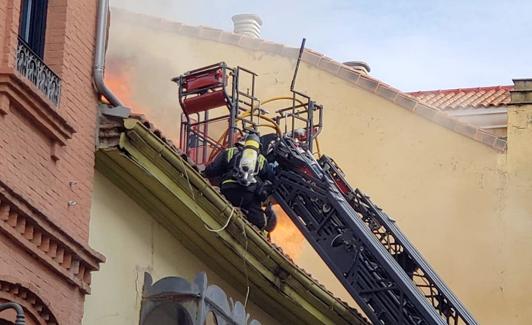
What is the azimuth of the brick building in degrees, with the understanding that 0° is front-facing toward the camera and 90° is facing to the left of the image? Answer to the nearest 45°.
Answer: approximately 315°

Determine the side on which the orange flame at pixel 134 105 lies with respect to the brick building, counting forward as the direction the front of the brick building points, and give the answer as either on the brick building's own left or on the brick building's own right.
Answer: on the brick building's own left

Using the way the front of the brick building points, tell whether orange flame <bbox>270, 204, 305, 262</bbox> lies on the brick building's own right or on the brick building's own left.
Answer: on the brick building's own left

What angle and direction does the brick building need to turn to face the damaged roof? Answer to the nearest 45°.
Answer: approximately 90° to its left

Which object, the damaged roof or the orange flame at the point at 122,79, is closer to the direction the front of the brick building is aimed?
the damaged roof

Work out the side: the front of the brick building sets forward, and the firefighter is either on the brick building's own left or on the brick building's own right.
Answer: on the brick building's own left
